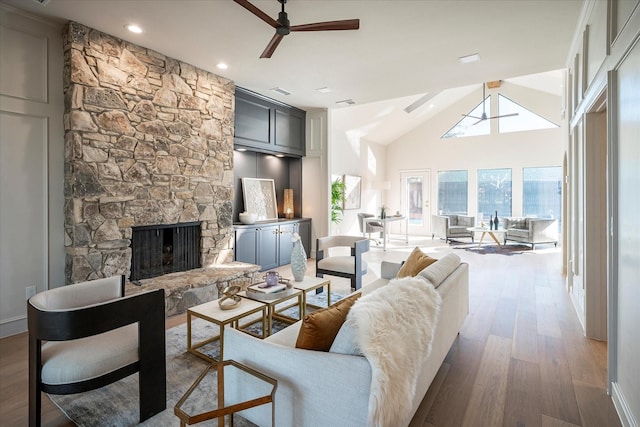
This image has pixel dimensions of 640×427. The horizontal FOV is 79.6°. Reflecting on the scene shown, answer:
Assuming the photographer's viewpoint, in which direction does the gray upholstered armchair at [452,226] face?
facing the viewer and to the right of the viewer

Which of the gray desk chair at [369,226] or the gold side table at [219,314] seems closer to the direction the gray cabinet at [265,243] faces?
the gold side table

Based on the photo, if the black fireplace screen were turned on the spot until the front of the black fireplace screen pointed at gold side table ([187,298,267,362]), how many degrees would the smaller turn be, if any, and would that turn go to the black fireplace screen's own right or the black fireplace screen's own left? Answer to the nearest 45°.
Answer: approximately 45° to the black fireplace screen's own right

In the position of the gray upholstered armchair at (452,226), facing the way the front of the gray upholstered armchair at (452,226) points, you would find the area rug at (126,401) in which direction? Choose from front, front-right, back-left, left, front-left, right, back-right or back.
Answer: front-right

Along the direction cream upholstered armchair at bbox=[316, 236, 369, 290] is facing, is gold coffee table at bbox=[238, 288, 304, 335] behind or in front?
in front

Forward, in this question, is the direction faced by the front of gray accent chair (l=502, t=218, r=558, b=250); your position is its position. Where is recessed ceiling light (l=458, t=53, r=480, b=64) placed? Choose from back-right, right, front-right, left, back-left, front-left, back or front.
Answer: front-left

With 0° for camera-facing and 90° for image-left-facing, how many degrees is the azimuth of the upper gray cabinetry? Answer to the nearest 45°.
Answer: approximately 315°

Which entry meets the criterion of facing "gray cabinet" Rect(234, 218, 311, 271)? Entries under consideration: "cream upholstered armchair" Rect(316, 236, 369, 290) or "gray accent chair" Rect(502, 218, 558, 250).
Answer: the gray accent chair

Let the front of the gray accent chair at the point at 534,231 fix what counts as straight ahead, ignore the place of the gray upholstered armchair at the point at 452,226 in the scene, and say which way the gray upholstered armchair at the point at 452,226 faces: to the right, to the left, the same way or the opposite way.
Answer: to the left

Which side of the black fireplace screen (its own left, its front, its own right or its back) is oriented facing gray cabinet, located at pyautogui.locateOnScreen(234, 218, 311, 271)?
left

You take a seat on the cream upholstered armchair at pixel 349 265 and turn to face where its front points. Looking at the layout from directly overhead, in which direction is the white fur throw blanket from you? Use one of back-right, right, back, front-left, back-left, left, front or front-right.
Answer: front-left
